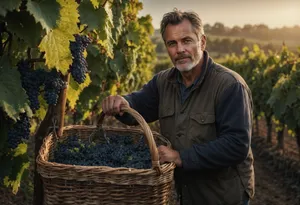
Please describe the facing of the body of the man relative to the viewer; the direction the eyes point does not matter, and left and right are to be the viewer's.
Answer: facing the viewer and to the left of the viewer
